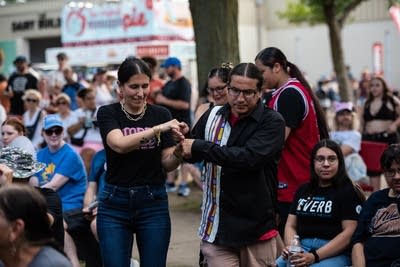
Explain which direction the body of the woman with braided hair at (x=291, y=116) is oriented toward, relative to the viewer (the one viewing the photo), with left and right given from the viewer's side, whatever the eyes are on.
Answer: facing to the left of the viewer

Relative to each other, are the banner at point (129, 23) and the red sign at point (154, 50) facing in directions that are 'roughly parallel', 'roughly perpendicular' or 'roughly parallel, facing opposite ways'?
roughly parallel

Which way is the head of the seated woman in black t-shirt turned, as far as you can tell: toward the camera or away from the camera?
toward the camera

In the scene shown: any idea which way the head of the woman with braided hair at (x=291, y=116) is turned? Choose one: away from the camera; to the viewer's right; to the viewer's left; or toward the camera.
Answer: to the viewer's left

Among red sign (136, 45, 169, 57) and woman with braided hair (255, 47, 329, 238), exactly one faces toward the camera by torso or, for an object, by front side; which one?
the red sign

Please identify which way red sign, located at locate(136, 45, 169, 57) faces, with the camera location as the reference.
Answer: facing the viewer

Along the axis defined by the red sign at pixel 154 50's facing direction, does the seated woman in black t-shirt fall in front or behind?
in front

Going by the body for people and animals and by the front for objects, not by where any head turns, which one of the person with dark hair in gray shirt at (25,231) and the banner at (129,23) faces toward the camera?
the banner
